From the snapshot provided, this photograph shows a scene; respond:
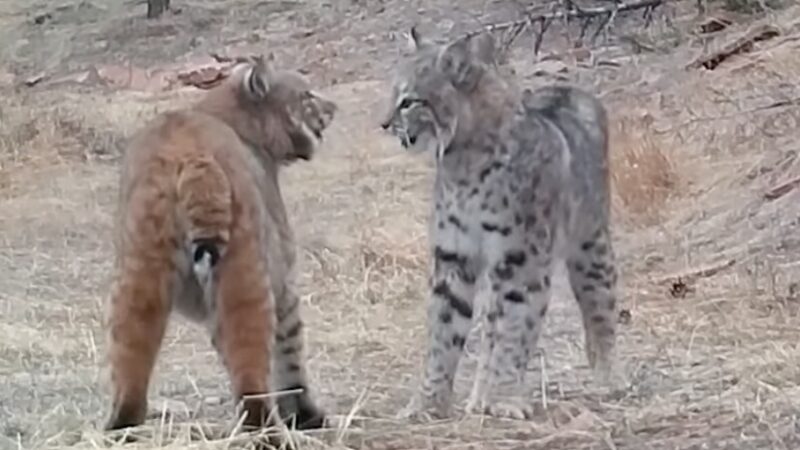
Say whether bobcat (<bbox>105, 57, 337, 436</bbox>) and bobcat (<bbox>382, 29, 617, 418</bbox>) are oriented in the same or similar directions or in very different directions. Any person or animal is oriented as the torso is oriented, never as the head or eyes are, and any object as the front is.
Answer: very different directions

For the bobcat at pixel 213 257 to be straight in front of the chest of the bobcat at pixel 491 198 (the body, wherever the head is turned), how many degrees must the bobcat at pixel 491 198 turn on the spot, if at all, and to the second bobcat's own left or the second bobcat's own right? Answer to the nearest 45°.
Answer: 0° — it already faces it

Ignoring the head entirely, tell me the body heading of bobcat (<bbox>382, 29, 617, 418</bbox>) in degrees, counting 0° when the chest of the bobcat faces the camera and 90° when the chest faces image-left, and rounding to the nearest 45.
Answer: approximately 45°

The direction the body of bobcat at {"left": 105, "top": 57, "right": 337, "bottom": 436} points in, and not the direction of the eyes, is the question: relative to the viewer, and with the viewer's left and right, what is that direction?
facing away from the viewer and to the right of the viewer

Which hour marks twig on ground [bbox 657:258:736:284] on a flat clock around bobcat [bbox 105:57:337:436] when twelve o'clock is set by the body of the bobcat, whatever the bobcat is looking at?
The twig on ground is roughly at 1 o'clock from the bobcat.
